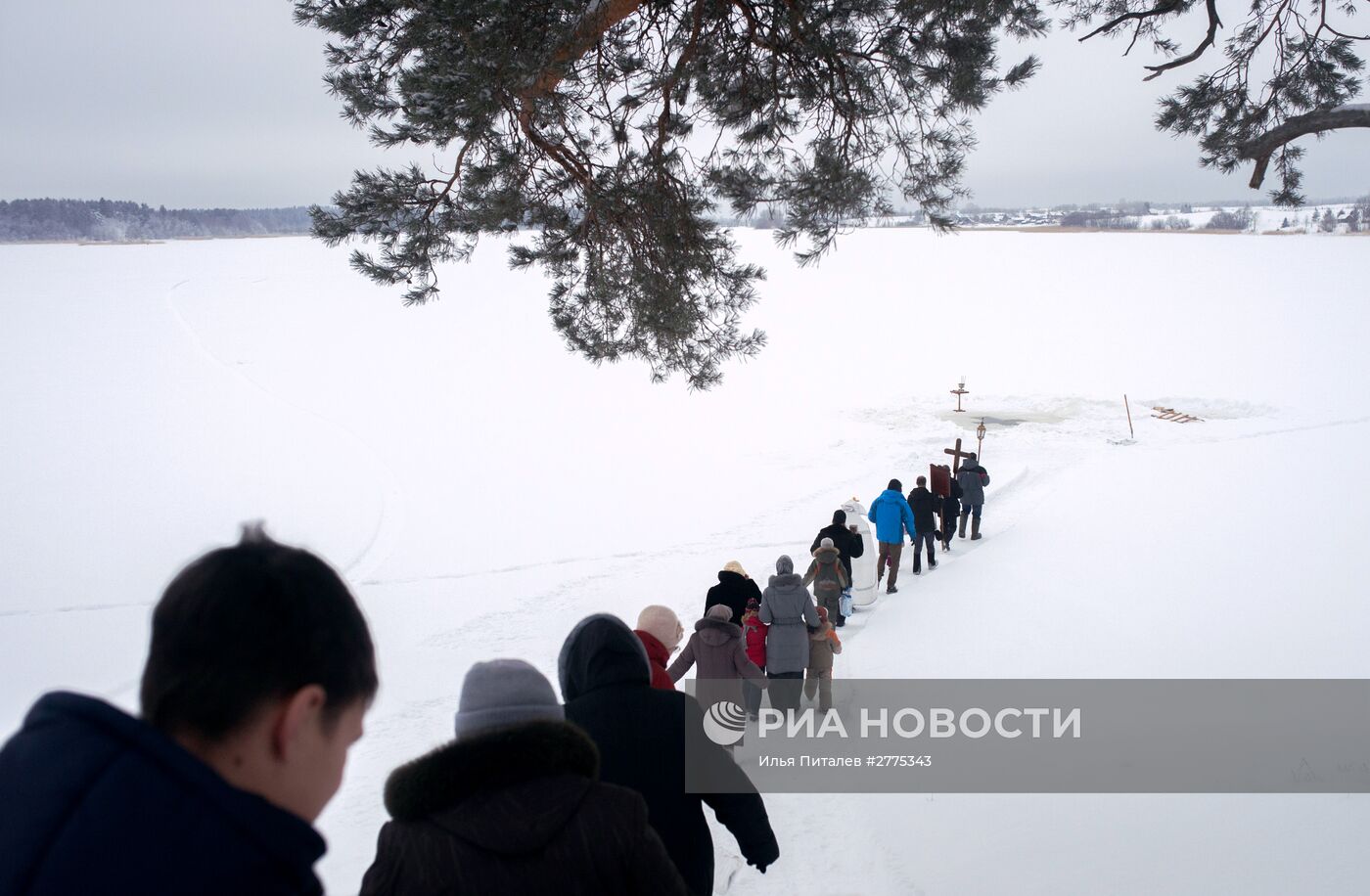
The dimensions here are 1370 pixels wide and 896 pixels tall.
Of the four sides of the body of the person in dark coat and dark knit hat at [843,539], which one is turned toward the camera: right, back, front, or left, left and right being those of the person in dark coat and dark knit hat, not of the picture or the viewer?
back

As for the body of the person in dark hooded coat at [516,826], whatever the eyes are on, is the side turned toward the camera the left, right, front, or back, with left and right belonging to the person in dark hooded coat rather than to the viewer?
back

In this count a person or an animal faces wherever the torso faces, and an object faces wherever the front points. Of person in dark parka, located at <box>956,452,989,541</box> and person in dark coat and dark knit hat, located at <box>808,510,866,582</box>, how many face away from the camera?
2

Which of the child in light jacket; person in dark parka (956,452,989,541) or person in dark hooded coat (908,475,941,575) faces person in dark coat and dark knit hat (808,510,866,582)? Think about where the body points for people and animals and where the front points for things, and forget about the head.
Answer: the child in light jacket

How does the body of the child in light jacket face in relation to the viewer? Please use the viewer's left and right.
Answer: facing away from the viewer

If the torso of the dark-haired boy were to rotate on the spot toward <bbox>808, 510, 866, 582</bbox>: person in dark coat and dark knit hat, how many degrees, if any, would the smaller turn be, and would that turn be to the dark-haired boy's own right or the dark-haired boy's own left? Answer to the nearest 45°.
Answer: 0° — they already face them

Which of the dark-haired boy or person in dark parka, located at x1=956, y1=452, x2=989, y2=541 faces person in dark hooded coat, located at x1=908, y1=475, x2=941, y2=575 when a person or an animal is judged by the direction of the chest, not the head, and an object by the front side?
the dark-haired boy

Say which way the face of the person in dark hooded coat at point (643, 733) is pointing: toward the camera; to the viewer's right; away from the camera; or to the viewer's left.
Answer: away from the camera

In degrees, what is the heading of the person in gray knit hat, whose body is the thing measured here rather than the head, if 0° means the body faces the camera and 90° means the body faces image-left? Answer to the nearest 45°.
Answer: approximately 180°

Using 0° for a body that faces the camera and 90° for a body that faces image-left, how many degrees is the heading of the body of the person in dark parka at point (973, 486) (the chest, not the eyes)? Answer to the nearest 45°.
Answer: approximately 180°

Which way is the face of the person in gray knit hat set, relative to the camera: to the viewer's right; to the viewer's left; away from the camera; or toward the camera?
away from the camera

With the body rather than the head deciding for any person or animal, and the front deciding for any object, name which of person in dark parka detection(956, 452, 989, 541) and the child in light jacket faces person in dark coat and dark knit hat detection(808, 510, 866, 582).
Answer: the child in light jacket

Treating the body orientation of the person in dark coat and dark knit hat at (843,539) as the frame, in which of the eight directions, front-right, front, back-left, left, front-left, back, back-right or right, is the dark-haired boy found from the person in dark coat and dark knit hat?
back

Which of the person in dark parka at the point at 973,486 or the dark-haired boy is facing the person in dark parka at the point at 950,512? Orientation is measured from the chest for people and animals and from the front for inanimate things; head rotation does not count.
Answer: the dark-haired boy
